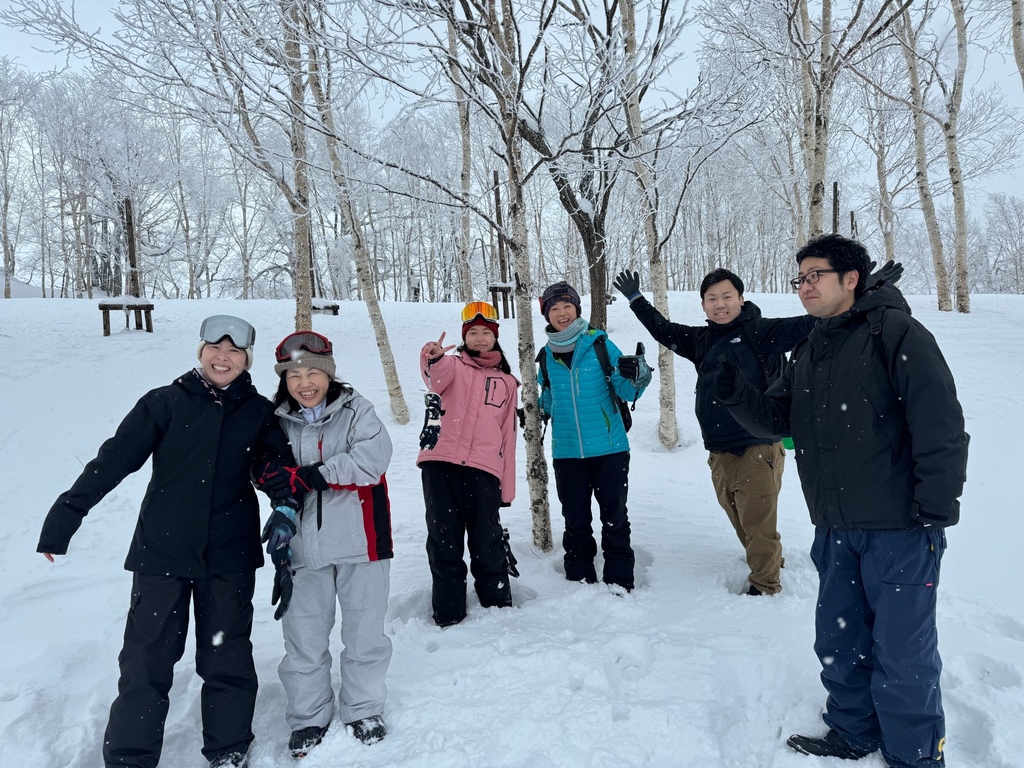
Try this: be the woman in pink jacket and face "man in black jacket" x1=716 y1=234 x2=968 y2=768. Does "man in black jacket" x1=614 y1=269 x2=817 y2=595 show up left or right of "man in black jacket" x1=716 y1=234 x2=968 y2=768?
left

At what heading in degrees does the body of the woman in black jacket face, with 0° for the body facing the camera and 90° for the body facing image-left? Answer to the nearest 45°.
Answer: approximately 0°

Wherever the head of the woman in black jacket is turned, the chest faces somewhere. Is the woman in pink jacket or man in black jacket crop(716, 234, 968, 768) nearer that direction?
the man in black jacket

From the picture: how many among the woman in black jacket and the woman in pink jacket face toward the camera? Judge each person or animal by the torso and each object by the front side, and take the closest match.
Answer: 2

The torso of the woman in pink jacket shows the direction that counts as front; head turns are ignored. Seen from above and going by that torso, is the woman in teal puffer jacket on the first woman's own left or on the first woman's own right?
on the first woman's own left

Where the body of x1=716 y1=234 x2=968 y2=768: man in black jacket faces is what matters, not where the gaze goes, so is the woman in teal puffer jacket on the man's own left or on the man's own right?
on the man's own right

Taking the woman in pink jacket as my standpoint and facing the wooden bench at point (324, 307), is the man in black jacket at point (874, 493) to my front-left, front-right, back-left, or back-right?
back-right

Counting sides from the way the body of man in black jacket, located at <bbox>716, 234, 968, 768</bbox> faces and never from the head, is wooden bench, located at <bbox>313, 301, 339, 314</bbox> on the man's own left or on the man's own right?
on the man's own right
